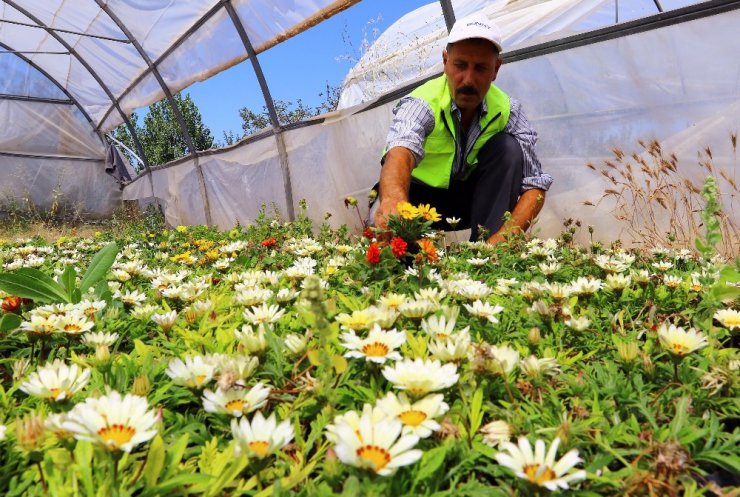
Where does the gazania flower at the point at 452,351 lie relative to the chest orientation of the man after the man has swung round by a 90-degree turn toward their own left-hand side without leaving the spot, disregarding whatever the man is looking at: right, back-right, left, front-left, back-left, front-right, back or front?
right

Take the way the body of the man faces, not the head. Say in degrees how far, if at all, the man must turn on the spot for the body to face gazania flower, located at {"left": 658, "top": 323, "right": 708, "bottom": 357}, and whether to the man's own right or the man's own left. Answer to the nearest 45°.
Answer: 0° — they already face it

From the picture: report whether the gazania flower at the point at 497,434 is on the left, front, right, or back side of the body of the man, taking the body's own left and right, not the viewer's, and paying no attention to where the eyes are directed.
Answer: front

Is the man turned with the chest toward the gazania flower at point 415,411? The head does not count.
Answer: yes

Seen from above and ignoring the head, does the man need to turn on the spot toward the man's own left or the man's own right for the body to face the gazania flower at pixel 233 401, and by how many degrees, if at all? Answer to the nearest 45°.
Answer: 0° — they already face it

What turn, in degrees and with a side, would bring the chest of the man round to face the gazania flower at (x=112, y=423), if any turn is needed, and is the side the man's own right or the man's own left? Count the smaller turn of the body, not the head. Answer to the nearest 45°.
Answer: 0° — they already face it

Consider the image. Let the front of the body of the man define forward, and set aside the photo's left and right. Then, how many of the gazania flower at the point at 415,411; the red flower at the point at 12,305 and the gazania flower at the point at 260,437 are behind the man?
0

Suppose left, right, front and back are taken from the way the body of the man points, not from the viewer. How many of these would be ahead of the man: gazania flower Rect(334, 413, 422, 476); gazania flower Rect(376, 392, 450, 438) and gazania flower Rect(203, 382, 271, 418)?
3

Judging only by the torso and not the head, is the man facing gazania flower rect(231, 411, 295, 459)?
yes

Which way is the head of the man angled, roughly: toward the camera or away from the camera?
toward the camera

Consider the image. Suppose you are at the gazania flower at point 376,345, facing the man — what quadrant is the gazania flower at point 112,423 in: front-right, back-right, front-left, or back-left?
back-left

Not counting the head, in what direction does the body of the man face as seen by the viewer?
toward the camera

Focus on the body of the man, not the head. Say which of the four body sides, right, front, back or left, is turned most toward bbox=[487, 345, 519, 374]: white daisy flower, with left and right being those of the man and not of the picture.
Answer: front

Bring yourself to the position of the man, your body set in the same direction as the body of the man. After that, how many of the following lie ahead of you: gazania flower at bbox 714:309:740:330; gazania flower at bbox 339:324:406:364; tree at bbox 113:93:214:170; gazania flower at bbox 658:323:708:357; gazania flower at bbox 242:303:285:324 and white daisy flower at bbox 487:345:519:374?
5
